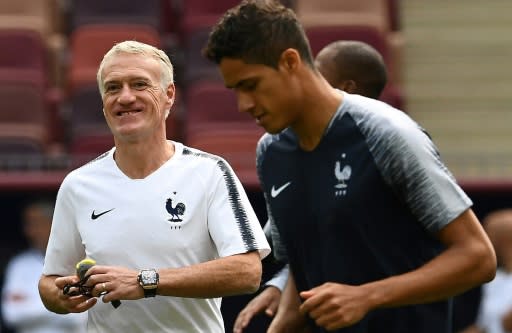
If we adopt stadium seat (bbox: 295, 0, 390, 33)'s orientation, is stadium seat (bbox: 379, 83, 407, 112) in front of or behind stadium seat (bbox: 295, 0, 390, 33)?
in front

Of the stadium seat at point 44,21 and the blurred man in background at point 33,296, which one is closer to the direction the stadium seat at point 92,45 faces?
the blurred man in background

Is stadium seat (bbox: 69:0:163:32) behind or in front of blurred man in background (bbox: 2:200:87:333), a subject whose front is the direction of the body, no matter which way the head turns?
behind

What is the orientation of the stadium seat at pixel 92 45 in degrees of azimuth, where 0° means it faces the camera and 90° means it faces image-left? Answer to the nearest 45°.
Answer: approximately 0°

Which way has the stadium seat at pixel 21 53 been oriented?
toward the camera

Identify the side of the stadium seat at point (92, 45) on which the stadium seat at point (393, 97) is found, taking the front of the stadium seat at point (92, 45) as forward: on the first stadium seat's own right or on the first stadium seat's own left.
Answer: on the first stadium seat's own left

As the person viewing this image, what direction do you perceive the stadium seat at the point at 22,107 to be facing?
facing the viewer

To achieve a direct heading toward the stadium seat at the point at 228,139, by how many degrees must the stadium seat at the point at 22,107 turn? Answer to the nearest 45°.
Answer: approximately 45° to its left

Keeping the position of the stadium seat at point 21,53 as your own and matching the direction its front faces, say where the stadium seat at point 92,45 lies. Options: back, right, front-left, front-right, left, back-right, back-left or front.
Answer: left

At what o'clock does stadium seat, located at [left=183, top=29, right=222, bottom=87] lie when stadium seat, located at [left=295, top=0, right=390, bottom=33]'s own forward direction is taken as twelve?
stadium seat, located at [left=183, top=29, right=222, bottom=87] is roughly at 2 o'clock from stadium seat, located at [left=295, top=0, right=390, bottom=33].

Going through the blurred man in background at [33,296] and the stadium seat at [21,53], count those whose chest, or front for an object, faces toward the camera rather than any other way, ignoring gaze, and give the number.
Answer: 2

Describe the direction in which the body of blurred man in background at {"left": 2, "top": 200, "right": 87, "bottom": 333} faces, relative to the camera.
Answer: toward the camera
